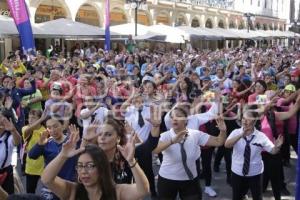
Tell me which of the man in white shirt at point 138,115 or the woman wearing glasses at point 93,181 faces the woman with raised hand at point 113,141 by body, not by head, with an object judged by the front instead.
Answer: the man in white shirt

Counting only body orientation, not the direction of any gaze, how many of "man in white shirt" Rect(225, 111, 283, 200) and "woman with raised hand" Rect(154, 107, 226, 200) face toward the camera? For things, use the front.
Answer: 2

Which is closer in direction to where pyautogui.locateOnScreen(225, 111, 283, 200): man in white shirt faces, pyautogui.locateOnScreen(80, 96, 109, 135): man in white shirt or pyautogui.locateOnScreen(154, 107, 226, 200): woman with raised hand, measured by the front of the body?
the woman with raised hand

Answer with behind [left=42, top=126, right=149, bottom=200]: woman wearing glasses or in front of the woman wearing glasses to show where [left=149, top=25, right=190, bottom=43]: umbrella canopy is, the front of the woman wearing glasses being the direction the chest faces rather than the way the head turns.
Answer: behind

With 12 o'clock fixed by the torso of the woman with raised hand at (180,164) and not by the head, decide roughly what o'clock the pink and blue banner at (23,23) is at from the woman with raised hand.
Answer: The pink and blue banner is roughly at 5 o'clock from the woman with raised hand.

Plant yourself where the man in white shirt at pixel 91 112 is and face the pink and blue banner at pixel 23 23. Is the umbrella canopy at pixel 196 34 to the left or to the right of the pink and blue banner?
right

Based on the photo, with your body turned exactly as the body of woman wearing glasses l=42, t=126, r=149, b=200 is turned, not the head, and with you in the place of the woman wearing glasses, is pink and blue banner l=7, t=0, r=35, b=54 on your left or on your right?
on your right

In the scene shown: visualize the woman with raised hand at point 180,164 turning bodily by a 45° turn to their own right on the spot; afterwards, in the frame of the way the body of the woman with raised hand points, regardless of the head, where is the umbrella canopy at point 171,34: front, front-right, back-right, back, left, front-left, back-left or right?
back-right

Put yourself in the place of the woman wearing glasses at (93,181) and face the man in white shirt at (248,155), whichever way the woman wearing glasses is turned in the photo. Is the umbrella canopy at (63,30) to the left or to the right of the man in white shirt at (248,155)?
left

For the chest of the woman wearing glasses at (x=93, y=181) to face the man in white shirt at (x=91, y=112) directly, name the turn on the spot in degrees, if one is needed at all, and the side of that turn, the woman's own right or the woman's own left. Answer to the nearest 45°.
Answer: approximately 135° to the woman's own right

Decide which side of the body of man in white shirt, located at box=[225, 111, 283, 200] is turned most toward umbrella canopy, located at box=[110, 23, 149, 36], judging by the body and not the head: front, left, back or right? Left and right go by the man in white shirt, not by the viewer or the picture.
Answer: back

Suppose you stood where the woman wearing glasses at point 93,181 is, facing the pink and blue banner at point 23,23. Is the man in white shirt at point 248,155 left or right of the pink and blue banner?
right
